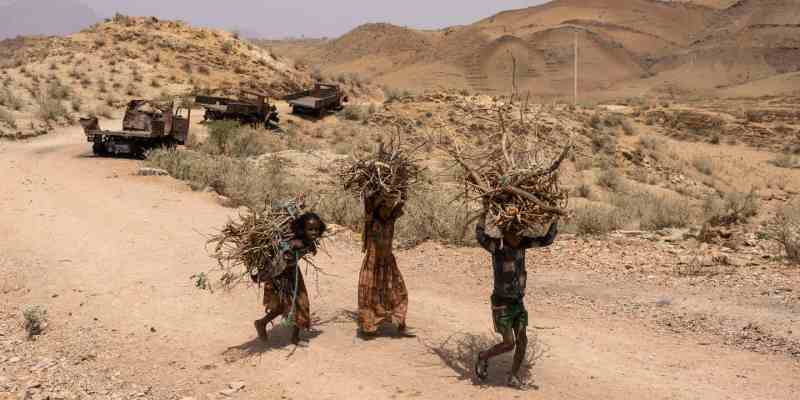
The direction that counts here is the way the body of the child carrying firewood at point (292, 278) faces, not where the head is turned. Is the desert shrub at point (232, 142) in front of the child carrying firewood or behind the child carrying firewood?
behind

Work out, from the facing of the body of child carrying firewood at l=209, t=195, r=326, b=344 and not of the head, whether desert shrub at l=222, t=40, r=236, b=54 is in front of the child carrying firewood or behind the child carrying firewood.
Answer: behind

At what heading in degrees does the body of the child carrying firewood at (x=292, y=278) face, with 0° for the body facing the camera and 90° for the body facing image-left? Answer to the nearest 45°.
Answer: approximately 315°

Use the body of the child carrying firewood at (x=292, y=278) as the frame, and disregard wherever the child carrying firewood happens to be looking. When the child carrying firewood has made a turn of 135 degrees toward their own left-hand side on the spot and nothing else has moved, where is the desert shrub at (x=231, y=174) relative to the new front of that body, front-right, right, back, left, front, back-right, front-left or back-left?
front

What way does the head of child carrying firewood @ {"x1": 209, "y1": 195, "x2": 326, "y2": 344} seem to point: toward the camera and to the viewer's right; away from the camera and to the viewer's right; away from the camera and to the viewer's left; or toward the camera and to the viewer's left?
toward the camera and to the viewer's right

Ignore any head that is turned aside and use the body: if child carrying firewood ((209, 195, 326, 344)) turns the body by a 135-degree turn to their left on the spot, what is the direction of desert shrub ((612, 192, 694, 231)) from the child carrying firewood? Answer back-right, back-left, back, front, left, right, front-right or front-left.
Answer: front-right

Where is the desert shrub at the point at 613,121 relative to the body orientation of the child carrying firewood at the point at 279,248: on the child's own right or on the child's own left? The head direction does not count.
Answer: on the child's own left

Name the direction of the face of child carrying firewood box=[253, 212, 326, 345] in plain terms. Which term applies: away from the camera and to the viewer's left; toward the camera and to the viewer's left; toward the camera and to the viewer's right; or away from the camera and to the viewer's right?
toward the camera and to the viewer's right

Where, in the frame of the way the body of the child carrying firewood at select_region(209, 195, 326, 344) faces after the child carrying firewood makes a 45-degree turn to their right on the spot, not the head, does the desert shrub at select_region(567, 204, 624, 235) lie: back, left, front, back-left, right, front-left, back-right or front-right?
back-left
